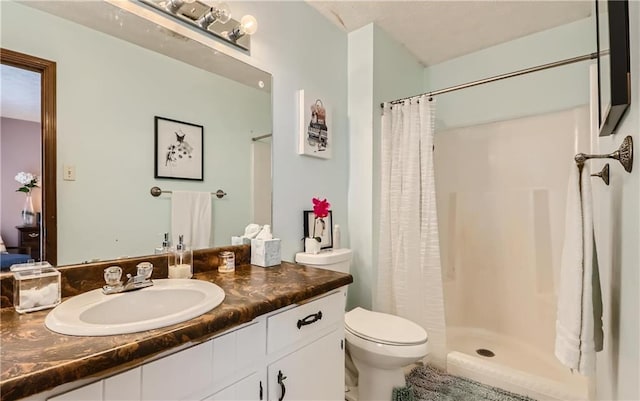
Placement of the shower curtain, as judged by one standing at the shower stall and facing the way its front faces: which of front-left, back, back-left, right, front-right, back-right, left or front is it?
front

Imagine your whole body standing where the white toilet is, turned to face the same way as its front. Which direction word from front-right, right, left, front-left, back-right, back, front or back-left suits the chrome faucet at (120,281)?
right

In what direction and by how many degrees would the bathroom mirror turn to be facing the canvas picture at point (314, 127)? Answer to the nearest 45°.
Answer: approximately 45° to its left

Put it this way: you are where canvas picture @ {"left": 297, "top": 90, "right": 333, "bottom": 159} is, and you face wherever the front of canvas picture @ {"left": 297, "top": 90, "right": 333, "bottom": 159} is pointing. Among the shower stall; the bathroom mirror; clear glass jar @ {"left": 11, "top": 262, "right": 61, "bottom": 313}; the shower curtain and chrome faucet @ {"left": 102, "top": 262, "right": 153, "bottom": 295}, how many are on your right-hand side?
3

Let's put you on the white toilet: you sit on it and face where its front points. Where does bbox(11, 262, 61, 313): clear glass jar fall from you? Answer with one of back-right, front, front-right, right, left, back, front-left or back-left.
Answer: right

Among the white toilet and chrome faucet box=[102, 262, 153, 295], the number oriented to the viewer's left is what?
0

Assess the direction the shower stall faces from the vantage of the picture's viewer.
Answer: facing the viewer and to the left of the viewer

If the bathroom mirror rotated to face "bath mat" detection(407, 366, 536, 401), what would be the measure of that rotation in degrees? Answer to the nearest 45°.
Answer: approximately 45° to its left

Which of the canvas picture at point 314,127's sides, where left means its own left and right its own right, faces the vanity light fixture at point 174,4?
right

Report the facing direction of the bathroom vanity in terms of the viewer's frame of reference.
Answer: facing the viewer and to the right of the viewer

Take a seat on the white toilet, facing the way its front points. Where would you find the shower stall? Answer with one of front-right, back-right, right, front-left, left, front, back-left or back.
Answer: left
